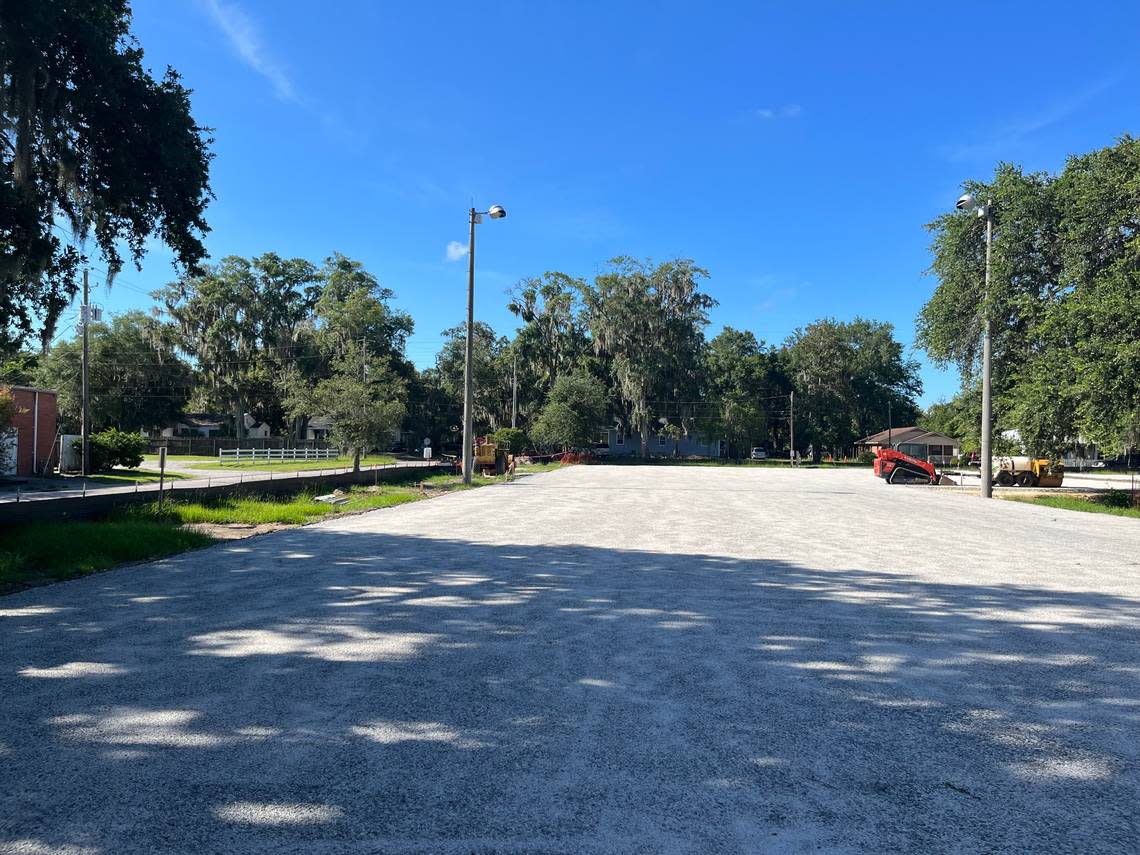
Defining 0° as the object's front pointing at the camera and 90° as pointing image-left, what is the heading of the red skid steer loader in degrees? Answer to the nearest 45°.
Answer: approximately 270°

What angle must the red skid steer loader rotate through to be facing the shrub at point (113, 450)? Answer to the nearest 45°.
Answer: approximately 135° to its right

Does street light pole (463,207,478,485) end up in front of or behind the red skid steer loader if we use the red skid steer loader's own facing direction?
behind

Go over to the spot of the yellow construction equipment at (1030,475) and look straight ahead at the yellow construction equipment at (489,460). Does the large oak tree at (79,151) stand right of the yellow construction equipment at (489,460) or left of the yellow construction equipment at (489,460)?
left

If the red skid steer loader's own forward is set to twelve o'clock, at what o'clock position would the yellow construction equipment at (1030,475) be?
The yellow construction equipment is roughly at 11 o'clock from the red skid steer loader.

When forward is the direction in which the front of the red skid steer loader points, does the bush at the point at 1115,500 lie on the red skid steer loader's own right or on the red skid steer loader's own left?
on the red skid steer loader's own right

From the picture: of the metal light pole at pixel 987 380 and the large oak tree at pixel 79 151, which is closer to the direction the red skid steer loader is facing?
the metal light pole

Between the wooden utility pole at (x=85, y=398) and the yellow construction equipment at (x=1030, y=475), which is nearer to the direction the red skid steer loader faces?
the yellow construction equipment

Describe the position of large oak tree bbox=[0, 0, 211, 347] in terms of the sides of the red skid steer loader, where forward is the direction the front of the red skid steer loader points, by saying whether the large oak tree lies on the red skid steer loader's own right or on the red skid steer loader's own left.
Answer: on the red skid steer loader's own right

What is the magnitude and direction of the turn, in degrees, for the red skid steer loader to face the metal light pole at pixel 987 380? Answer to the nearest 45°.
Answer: approximately 90° to its right

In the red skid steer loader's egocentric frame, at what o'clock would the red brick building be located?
The red brick building is roughly at 5 o'clock from the red skid steer loader.

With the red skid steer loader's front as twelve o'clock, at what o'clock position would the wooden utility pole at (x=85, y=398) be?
The wooden utility pole is roughly at 5 o'clock from the red skid steer loader.

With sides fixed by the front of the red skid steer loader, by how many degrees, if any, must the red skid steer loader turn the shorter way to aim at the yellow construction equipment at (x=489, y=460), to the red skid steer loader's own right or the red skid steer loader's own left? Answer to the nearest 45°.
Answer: approximately 180°
